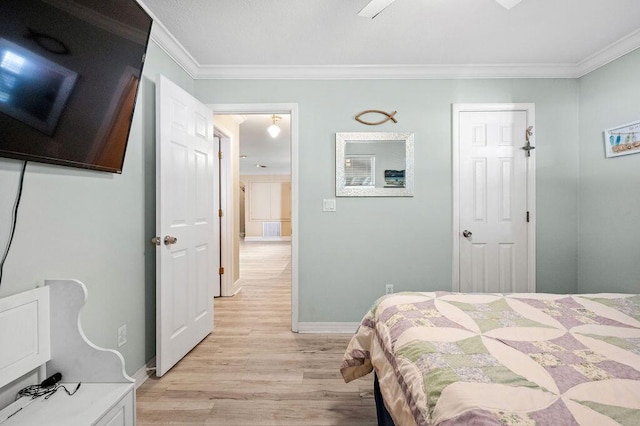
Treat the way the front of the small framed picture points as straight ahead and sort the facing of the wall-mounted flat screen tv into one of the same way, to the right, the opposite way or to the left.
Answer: the opposite way

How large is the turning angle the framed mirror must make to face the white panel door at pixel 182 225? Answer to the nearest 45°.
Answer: approximately 45° to its right

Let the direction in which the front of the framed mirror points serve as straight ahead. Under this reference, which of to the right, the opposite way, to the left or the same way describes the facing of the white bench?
to the left

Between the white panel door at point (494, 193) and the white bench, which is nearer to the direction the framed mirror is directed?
the white bench

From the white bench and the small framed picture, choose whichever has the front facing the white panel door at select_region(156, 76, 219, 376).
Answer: the small framed picture

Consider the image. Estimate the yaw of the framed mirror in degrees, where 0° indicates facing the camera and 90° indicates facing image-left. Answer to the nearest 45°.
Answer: approximately 0°

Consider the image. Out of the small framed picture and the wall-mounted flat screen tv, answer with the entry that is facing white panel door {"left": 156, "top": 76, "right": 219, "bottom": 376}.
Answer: the small framed picture

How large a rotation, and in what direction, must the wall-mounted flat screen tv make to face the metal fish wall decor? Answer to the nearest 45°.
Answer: approximately 45° to its left

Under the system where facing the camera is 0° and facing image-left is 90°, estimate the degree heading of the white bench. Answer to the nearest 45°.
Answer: approximately 315°
